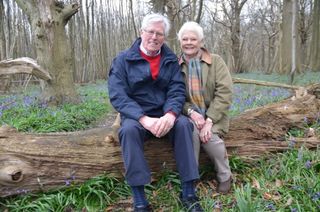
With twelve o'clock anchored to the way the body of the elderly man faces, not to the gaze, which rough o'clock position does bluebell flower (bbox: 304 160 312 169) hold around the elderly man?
The bluebell flower is roughly at 9 o'clock from the elderly man.

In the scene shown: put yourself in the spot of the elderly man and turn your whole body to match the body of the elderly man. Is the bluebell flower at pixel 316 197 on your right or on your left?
on your left

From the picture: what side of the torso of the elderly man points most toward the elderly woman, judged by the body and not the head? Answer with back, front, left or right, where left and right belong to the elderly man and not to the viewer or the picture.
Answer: left

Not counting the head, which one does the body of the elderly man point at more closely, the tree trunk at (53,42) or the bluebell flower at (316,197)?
the bluebell flower

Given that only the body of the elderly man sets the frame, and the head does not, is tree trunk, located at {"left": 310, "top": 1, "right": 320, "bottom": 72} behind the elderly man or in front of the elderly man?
behind

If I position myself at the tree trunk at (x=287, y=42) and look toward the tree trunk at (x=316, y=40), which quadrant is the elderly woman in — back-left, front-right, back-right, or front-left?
back-right

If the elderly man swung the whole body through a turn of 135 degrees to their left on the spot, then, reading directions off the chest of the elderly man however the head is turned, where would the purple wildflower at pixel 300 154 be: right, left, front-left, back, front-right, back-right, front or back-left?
front-right

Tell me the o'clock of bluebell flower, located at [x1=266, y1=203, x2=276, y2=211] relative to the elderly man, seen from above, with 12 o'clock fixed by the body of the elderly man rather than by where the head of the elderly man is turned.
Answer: The bluebell flower is roughly at 10 o'clock from the elderly man.

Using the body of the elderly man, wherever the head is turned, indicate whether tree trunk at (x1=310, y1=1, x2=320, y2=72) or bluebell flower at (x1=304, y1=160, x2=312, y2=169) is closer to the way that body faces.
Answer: the bluebell flower

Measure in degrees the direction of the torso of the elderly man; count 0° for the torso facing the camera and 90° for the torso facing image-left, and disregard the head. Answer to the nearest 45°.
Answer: approximately 0°
